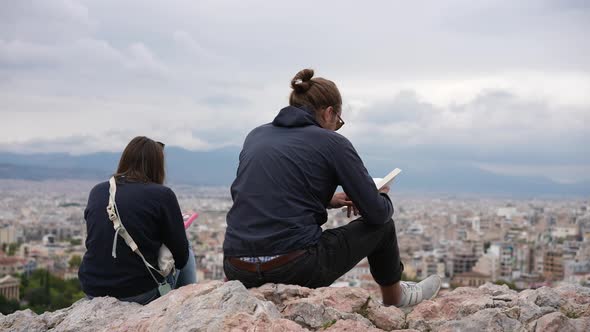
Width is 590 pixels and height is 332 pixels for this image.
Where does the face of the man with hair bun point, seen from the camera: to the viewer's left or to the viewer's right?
to the viewer's right

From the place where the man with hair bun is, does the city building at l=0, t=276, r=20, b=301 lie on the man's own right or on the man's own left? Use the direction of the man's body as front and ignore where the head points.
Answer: on the man's own left

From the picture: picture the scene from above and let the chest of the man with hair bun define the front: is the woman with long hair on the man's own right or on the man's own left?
on the man's own left

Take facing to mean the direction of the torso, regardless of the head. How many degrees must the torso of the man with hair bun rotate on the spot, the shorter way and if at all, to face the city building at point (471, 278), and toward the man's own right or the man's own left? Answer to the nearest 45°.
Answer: approximately 45° to the man's own left

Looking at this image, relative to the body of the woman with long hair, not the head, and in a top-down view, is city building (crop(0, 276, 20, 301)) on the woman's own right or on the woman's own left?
on the woman's own left

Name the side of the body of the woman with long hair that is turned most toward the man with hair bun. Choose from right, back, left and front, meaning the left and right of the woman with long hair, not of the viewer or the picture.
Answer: right

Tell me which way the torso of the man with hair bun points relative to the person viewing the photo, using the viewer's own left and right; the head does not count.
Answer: facing away from the viewer and to the right of the viewer

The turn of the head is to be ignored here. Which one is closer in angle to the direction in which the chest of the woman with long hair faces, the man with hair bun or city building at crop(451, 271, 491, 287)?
the city building

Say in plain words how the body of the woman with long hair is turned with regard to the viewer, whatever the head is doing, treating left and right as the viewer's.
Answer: facing away from the viewer and to the right of the viewer
